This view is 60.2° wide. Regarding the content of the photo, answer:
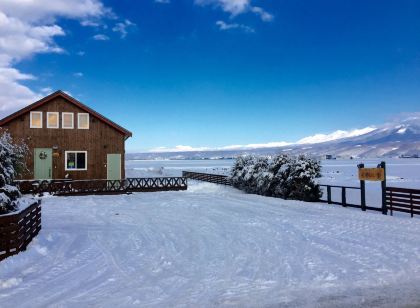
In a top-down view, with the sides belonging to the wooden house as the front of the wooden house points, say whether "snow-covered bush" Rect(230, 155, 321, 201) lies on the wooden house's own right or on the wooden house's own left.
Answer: on the wooden house's own left

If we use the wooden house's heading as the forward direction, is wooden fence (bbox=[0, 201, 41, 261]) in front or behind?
in front

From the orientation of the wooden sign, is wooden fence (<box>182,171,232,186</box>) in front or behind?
behind

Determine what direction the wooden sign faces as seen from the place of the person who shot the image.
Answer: facing the viewer

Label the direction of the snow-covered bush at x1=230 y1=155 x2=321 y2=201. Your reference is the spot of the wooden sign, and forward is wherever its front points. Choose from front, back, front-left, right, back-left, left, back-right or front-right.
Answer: back-right

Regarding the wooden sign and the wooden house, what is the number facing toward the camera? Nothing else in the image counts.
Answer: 2

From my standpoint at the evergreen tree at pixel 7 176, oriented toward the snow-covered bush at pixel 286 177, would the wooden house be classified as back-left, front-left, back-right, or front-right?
front-left

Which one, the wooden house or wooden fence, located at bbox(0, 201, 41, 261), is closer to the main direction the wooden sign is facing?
the wooden fence

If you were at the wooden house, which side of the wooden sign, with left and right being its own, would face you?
right

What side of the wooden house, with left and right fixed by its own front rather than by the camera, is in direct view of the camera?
front

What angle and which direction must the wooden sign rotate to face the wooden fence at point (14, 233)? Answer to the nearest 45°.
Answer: approximately 45° to its right

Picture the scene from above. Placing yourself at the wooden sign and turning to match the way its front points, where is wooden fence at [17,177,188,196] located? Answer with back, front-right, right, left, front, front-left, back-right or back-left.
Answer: right

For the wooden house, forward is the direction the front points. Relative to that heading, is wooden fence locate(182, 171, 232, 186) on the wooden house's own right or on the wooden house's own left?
on the wooden house's own left
